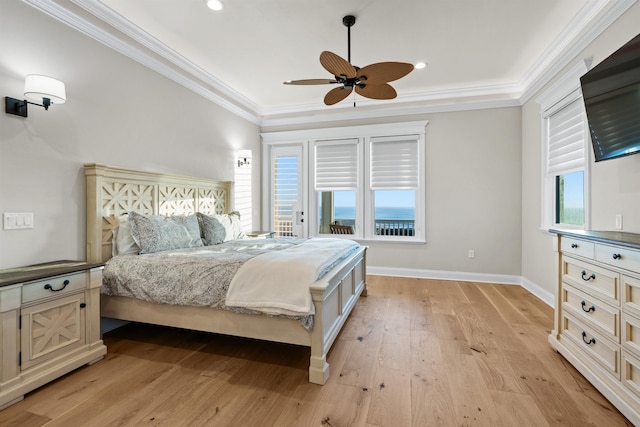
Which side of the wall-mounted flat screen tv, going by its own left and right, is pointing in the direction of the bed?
front

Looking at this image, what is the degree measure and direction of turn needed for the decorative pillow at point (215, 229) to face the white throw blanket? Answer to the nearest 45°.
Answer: approximately 45° to its right

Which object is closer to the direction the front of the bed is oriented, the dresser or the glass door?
the dresser

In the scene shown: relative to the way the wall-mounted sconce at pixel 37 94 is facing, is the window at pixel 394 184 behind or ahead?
ahead

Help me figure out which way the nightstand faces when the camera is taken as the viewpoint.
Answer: facing the viewer and to the right of the viewer

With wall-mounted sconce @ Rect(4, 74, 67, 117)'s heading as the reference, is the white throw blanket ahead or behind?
ahead

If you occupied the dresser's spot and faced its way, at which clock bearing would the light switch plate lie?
The light switch plate is roughly at 12 o'clock from the dresser.

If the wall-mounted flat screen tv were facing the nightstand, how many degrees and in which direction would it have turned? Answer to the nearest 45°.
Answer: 0° — it already faces it

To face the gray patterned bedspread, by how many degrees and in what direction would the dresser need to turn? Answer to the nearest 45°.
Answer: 0° — it already faces it

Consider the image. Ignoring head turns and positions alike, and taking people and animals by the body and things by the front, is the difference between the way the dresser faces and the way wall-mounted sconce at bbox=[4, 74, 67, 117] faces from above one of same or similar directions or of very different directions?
very different directions

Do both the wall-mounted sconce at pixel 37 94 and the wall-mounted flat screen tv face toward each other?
yes

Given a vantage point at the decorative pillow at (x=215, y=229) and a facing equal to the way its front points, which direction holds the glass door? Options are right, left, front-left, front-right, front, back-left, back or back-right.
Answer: left

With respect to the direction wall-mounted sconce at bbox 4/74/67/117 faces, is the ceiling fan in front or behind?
in front

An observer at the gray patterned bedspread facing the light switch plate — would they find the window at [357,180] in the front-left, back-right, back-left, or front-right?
back-right

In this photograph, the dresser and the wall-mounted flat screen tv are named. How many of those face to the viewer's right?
0
